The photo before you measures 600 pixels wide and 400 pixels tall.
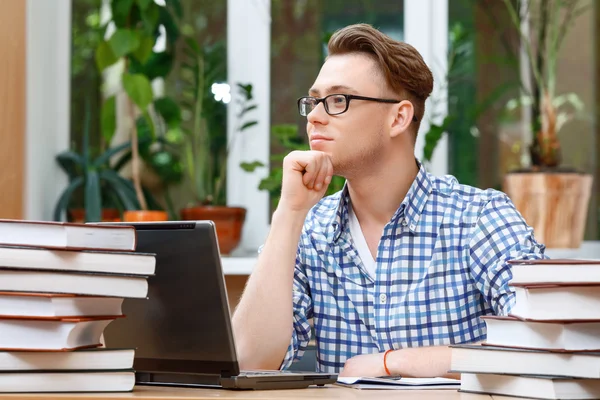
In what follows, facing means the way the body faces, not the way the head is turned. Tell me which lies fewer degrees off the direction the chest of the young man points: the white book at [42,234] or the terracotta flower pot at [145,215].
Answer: the white book

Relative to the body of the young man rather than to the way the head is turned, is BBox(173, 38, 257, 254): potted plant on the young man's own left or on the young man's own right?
on the young man's own right

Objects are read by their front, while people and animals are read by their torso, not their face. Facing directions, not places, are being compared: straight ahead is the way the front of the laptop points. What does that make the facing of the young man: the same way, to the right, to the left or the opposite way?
the opposite way

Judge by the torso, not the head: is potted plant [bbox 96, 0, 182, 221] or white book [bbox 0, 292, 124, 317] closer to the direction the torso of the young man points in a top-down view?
the white book

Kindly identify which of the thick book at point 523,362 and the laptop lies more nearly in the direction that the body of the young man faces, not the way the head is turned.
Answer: the laptop

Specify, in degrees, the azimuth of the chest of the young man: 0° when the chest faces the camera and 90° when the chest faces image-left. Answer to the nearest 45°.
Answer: approximately 45°

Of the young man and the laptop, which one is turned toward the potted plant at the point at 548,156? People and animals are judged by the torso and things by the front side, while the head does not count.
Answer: the laptop

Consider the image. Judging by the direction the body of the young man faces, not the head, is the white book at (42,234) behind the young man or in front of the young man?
in front

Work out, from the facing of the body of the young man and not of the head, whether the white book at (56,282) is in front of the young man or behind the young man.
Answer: in front

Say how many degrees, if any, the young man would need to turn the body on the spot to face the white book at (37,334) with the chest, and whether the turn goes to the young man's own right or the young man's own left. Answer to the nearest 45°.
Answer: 0° — they already face it

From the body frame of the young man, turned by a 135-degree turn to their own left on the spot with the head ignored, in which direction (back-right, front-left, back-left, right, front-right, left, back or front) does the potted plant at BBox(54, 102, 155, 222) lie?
back-left

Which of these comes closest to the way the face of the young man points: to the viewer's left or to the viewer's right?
to the viewer's left
